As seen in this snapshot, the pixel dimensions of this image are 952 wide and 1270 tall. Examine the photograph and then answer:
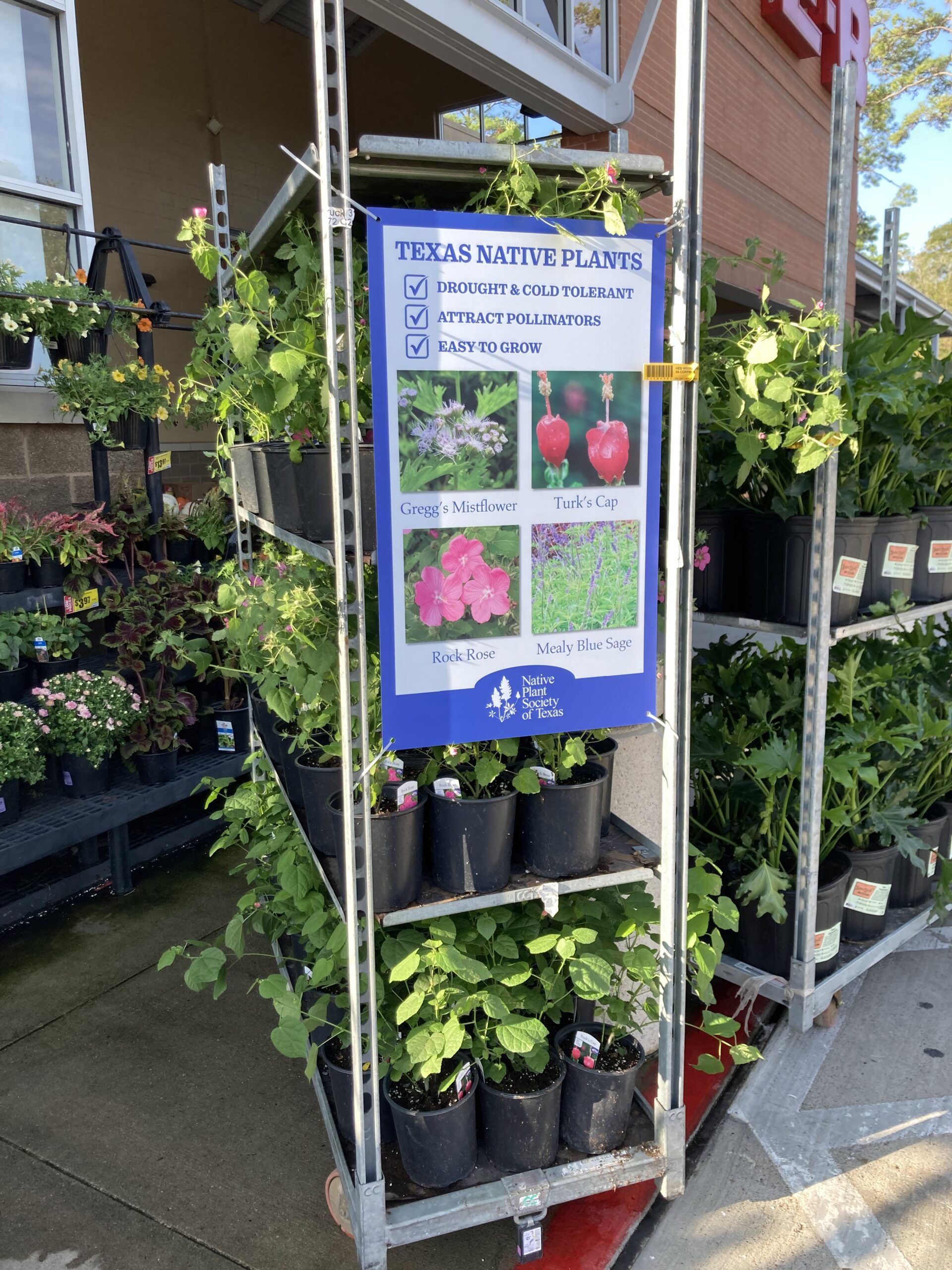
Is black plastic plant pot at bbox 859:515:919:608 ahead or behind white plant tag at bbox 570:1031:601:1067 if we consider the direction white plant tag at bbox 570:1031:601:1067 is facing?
behind

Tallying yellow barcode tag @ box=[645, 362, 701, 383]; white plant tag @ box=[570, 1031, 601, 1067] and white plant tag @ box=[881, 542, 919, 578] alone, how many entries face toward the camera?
3

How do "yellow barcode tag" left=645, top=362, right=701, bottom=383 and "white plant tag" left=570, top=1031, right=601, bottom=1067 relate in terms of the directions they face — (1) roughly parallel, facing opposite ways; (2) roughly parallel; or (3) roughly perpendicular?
roughly parallel

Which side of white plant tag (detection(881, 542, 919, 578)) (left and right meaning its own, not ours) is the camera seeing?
front

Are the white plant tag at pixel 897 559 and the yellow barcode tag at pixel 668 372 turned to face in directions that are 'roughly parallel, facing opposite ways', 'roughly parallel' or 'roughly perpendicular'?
roughly parallel

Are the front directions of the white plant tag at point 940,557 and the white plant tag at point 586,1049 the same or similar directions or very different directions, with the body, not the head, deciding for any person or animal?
same or similar directions

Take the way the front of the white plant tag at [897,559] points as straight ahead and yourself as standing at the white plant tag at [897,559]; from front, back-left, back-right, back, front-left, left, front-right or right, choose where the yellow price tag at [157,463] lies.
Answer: right

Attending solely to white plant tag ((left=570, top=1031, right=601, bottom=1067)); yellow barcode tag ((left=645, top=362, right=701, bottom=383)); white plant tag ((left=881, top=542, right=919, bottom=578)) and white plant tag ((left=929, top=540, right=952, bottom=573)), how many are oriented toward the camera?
4

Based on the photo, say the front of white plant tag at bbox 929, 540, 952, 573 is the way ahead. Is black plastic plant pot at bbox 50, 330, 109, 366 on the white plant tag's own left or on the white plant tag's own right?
on the white plant tag's own right

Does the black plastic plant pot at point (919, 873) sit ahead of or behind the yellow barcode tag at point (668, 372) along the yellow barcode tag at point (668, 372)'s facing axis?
behind

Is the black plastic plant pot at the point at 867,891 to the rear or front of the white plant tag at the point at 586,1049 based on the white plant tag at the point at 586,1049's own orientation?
to the rear

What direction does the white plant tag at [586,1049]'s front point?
toward the camera
